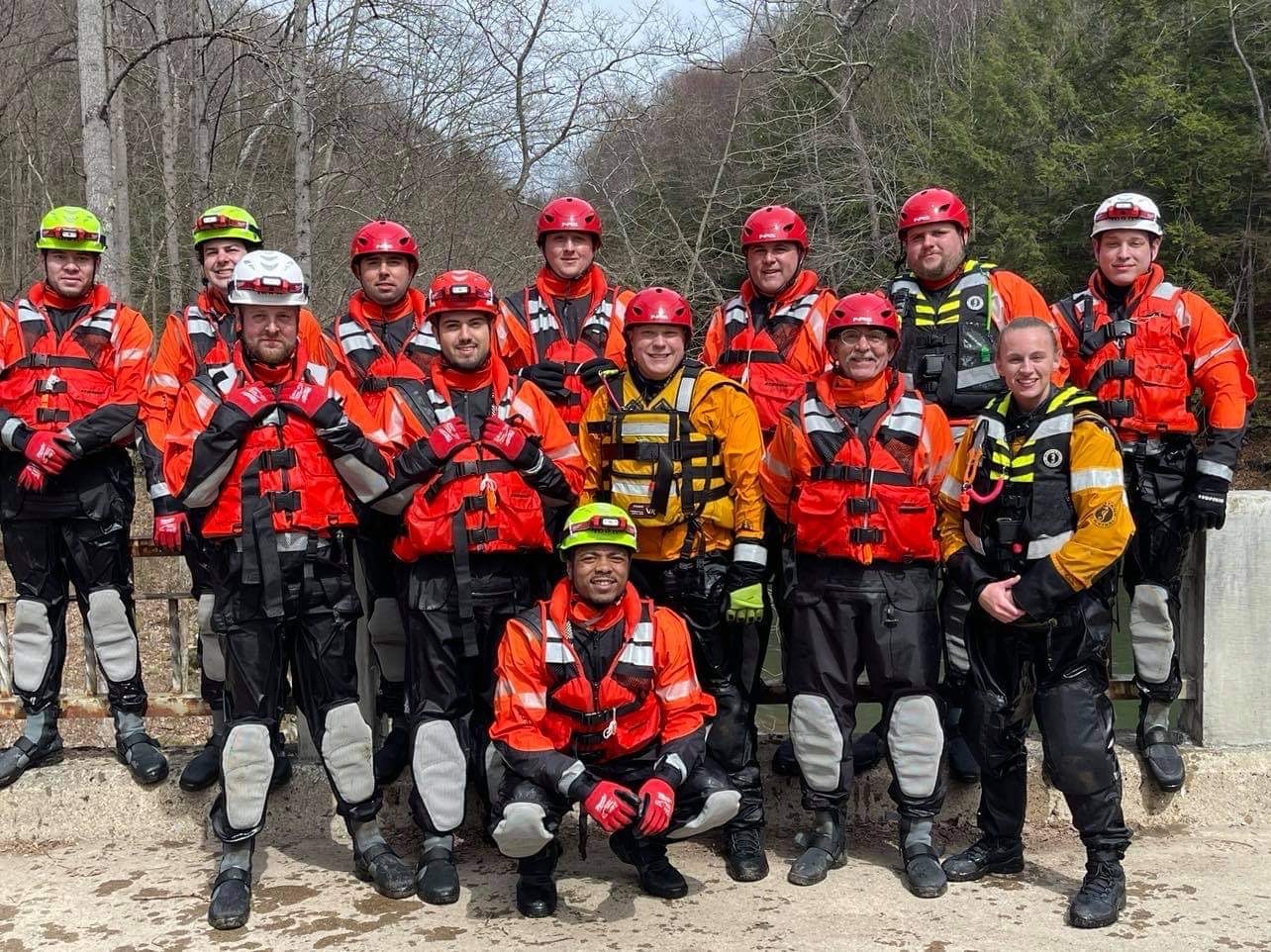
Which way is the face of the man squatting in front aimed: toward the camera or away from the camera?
toward the camera

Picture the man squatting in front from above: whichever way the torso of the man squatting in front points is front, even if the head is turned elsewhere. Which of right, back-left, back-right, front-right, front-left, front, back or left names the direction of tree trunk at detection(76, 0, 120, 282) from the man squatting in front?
back-right

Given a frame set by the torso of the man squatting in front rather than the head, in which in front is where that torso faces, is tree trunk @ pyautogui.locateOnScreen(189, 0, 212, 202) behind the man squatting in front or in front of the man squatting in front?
behind

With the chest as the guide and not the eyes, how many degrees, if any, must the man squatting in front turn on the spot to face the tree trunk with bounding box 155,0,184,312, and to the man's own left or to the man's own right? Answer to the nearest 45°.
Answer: approximately 135° to the man's own right

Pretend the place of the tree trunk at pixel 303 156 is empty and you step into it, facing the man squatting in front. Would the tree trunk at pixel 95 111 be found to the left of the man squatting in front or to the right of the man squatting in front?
right

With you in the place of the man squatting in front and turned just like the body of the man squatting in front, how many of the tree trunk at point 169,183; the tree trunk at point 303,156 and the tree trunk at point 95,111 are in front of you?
0

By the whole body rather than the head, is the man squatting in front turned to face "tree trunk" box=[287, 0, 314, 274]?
no

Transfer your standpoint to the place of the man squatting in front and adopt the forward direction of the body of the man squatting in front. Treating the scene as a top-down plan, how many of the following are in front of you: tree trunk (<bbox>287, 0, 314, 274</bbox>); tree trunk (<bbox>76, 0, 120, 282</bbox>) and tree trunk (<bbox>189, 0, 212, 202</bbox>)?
0

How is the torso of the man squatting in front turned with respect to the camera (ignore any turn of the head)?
toward the camera
